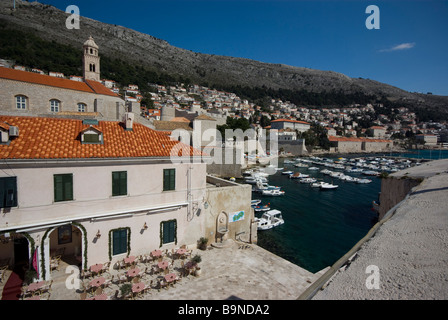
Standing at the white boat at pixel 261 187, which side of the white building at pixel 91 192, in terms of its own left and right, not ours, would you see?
left

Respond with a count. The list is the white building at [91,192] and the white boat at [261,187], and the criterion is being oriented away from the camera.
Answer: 0

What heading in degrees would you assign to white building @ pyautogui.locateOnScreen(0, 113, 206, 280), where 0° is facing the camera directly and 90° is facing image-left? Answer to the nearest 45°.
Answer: approximately 315°

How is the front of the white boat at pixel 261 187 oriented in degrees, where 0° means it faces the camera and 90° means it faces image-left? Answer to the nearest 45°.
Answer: approximately 270°

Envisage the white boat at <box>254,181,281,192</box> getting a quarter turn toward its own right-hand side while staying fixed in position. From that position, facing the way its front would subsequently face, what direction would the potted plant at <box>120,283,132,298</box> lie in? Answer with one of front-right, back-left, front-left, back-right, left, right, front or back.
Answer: front

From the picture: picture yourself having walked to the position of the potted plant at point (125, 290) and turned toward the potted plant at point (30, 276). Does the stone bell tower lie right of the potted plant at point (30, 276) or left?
right

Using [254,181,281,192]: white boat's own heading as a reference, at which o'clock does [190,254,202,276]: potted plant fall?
The potted plant is roughly at 3 o'clock from the white boat.
